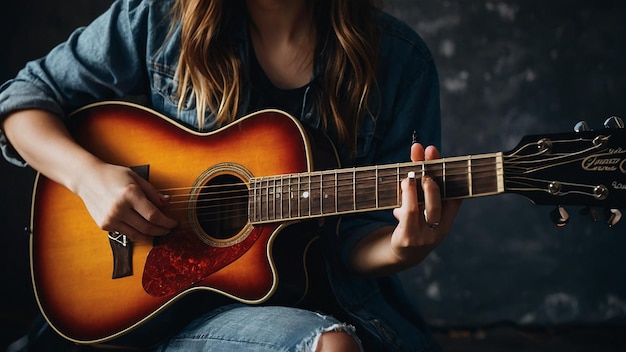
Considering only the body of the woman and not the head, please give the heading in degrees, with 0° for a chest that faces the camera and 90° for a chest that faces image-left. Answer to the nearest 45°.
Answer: approximately 0°
